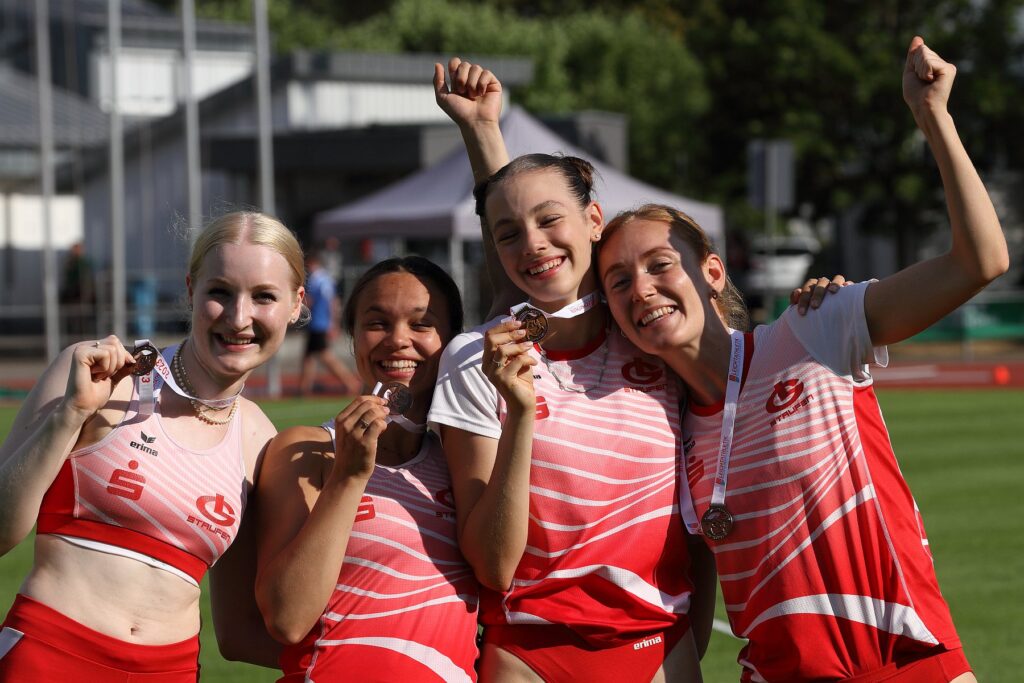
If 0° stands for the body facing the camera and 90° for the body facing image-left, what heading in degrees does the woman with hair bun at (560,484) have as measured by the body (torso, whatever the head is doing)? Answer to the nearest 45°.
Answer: approximately 0°

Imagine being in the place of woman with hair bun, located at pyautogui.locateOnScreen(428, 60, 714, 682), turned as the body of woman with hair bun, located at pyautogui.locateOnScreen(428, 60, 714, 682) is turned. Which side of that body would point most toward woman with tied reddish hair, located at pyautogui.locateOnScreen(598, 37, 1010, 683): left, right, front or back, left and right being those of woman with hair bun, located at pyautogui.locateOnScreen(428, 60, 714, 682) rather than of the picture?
left

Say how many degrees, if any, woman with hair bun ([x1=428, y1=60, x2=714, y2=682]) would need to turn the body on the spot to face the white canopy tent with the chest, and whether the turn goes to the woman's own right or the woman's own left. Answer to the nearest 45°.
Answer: approximately 180°

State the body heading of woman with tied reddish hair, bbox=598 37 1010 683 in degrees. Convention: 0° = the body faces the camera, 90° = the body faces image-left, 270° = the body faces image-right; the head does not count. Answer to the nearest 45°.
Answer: approximately 45°

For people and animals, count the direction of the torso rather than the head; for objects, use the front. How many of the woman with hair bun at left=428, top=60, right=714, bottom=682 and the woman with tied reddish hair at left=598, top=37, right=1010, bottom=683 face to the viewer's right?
0

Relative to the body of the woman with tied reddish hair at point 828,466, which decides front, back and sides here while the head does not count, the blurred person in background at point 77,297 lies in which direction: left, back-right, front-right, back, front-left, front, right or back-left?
right

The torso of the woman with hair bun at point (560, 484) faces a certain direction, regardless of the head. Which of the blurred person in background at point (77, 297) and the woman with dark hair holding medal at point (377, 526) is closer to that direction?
the woman with dark hair holding medal

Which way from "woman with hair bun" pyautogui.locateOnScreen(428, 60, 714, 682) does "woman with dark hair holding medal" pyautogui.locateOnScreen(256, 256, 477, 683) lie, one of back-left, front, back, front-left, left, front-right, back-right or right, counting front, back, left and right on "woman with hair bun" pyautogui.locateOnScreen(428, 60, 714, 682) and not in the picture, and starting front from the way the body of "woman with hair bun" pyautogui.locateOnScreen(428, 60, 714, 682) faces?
right

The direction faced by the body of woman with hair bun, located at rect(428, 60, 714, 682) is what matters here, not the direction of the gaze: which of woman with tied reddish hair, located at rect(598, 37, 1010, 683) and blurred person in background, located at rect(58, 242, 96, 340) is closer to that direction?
the woman with tied reddish hair

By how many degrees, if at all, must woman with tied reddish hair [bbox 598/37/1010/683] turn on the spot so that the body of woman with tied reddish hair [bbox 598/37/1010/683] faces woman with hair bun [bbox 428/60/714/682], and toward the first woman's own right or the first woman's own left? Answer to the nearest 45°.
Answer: approximately 45° to the first woman's own right

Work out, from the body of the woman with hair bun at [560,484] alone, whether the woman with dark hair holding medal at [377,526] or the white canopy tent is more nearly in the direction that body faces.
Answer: the woman with dark hair holding medal

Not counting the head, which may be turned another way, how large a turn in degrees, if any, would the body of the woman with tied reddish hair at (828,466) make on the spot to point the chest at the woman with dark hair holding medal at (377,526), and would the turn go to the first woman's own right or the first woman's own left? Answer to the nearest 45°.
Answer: approximately 45° to the first woman's own right
